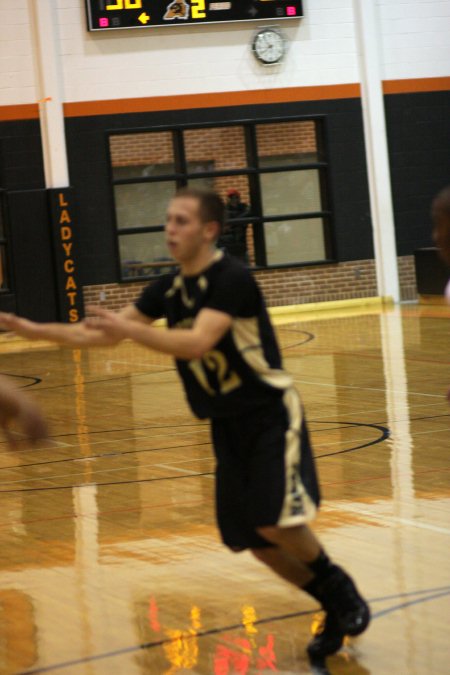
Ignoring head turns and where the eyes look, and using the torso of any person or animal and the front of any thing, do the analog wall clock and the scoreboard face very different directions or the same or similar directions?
same or similar directions

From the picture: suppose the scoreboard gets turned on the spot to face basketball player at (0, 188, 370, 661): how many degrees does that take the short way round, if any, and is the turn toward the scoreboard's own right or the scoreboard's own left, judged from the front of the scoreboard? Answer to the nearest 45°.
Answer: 0° — it already faces them

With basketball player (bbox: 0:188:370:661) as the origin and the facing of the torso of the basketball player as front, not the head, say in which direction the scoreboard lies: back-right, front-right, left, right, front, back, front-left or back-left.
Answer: back-right

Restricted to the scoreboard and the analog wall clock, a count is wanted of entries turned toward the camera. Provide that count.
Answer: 2

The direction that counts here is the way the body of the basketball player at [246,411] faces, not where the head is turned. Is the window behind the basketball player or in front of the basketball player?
behind

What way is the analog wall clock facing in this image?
toward the camera

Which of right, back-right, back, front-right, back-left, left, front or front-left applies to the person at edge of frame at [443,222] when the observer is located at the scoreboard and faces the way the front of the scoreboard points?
front

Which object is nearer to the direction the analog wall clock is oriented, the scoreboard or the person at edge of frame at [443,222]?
the person at edge of frame

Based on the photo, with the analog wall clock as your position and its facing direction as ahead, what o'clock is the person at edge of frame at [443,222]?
The person at edge of frame is roughly at 12 o'clock from the analog wall clock.

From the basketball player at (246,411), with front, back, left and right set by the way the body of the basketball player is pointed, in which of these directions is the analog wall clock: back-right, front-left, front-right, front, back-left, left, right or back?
back-right
